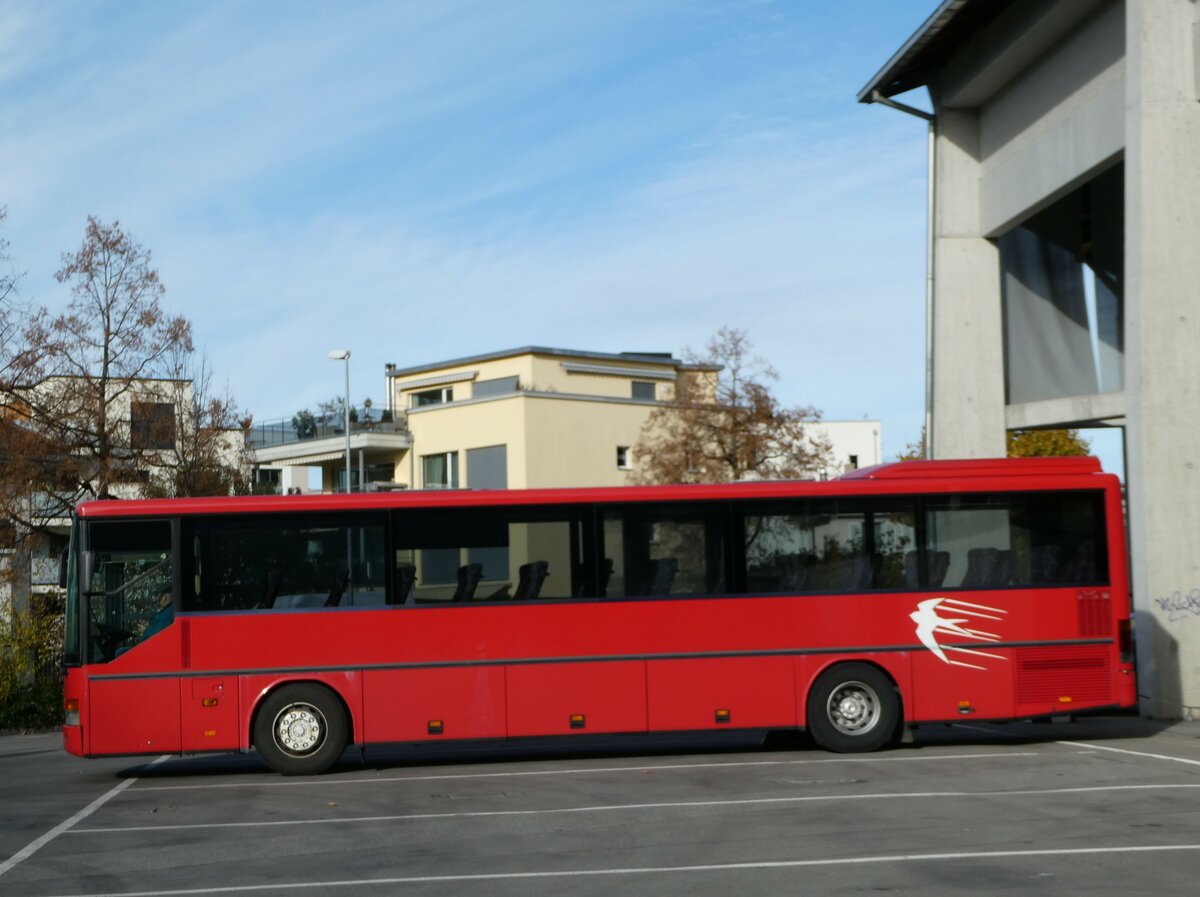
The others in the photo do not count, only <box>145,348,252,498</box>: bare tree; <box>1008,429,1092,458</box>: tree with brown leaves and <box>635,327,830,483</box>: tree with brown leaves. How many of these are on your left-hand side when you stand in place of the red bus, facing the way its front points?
0

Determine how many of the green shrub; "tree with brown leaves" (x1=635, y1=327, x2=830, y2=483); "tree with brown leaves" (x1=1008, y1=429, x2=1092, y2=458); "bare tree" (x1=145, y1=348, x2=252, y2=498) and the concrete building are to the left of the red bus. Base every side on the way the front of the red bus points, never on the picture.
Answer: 0

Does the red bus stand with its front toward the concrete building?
no

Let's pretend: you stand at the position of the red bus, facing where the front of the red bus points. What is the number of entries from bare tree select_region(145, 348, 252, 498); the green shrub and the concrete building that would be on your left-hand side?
0

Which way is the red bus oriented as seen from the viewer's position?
to the viewer's left

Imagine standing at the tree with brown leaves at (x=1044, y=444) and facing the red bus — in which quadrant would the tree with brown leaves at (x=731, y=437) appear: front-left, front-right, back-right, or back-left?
front-right

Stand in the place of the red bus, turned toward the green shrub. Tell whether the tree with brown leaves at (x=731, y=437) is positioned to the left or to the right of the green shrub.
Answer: right

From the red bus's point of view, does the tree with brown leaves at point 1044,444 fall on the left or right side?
on its right

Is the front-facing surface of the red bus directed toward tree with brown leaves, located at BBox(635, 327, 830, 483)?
no

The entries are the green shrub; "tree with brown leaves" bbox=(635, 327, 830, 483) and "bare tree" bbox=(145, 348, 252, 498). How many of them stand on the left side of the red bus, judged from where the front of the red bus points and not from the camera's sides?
0

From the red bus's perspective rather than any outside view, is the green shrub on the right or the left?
on its right

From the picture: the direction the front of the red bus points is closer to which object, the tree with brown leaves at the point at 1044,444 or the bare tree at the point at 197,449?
the bare tree

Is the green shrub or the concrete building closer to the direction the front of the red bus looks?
the green shrub

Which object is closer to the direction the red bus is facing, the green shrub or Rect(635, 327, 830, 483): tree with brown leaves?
the green shrub

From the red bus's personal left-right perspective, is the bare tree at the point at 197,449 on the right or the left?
on its right
